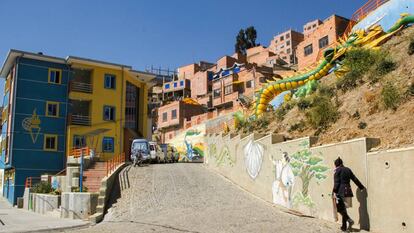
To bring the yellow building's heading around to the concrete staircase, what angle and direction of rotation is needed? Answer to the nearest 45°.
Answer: approximately 45° to its right

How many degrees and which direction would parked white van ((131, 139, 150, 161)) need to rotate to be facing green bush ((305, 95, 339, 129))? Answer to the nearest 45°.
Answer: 0° — it already faces it

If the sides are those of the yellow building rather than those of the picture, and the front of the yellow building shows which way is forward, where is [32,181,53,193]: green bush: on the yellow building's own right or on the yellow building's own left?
on the yellow building's own right

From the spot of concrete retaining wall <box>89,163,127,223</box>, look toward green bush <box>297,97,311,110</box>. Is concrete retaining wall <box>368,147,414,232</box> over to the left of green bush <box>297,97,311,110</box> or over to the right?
right

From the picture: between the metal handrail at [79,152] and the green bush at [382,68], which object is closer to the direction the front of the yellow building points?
the green bush

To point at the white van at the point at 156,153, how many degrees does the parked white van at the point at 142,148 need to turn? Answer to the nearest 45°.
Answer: approximately 135° to its left

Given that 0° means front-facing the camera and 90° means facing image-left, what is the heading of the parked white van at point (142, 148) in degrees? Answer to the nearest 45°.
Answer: approximately 0°

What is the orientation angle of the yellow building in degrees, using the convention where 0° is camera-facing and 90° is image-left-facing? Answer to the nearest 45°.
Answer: approximately 315°

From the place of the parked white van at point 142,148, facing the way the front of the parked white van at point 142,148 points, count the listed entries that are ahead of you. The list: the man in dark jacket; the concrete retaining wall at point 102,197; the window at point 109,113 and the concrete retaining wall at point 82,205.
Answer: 3
